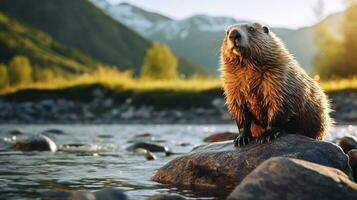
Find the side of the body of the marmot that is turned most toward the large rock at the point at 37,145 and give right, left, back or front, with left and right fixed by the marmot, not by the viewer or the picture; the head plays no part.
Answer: right

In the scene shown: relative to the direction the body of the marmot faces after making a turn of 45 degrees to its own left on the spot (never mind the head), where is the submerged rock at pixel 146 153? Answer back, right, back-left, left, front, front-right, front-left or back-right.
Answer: back-right

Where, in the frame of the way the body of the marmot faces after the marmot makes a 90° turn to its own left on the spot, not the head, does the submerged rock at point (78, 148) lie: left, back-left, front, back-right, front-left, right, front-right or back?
back

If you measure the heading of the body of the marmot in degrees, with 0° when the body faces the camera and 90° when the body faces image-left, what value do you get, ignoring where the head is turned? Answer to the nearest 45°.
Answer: approximately 45°

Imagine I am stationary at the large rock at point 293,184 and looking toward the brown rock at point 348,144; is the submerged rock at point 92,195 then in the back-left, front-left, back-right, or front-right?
back-left
